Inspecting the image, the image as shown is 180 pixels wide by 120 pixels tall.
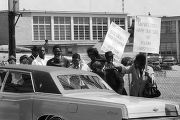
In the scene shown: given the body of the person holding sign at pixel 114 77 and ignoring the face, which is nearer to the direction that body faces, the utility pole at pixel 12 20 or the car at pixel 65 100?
the car

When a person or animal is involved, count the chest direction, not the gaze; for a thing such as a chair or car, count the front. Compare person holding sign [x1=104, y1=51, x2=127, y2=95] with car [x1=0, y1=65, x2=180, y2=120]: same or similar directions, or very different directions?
very different directions
